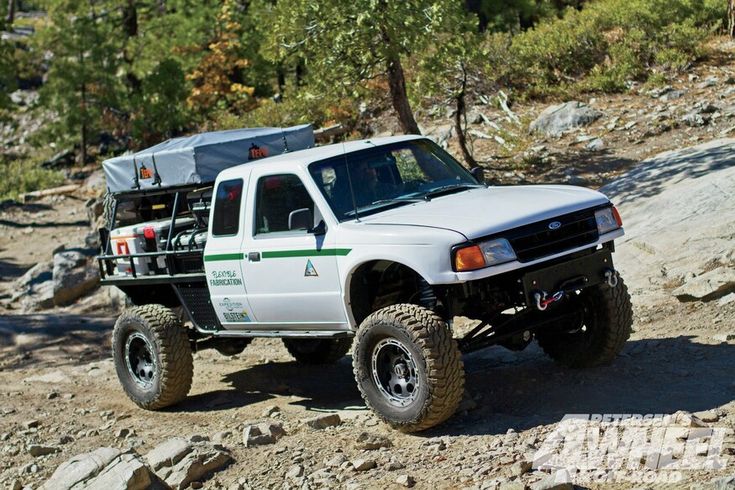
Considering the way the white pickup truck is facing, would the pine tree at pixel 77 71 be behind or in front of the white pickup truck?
behind

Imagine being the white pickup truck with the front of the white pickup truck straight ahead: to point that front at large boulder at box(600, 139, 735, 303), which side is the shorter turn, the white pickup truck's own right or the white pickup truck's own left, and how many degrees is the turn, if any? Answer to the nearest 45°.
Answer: approximately 90° to the white pickup truck's own left

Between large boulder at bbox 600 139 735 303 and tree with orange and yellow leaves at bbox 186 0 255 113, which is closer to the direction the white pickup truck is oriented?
the large boulder

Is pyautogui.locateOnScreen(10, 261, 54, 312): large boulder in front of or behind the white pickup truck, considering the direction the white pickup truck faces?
behind

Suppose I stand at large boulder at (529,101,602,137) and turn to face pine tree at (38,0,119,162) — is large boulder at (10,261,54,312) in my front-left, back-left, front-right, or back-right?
front-left

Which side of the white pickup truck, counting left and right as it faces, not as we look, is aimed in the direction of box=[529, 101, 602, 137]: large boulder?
left

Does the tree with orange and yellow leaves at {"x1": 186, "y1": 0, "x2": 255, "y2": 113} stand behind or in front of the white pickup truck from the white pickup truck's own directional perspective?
behind

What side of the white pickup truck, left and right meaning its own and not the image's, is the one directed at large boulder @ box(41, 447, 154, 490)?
right

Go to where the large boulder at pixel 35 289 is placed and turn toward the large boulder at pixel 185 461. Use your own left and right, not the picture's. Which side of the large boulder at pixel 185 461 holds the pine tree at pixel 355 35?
left

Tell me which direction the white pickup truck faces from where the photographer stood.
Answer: facing the viewer and to the right of the viewer

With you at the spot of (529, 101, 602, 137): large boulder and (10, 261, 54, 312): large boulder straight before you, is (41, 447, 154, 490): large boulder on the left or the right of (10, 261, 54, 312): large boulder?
left

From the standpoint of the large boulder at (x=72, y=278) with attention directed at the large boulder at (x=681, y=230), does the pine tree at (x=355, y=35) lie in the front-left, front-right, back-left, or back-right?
front-left

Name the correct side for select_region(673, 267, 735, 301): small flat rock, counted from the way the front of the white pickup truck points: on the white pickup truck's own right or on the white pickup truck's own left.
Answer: on the white pickup truck's own left

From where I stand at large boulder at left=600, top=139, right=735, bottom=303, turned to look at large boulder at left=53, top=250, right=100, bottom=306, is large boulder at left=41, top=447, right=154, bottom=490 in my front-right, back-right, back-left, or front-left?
front-left
